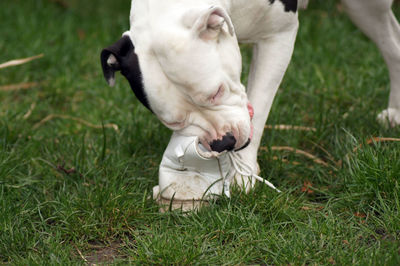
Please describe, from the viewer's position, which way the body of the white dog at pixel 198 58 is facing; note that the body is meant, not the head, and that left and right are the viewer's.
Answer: facing the viewer and to the left of the viewer

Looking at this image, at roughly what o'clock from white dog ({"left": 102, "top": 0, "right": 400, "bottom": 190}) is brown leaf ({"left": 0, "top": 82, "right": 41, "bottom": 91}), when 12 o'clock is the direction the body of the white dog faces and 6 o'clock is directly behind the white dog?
The brown leaf is roughly at 3 o'clock from the white dog.

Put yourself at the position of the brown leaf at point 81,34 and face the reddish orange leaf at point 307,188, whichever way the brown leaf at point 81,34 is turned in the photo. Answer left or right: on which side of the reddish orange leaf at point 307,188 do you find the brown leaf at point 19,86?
right

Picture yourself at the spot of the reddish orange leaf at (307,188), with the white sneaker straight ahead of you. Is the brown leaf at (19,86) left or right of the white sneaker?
right

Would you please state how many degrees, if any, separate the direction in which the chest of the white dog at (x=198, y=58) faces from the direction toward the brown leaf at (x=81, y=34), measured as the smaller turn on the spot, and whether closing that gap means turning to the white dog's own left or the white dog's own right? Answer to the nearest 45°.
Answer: approximately 90° to the white dog's own right

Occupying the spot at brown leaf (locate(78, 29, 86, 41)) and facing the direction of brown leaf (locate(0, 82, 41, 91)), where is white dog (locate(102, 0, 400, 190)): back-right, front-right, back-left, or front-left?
front-left
